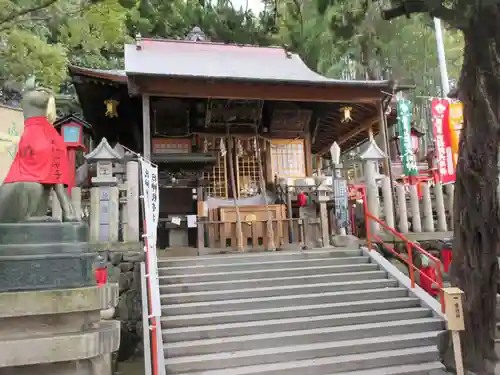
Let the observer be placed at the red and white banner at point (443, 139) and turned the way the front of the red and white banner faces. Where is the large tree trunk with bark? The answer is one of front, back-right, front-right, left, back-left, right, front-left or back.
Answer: front

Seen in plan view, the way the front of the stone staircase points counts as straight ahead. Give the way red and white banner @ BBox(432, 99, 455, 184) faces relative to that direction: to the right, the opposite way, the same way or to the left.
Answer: the same way

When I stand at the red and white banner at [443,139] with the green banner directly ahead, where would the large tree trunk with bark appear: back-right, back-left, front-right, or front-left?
back-left

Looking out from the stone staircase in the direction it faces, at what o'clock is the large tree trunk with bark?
The large tree trunk with bark is roughly at 10 o'clock from the stone staircase.

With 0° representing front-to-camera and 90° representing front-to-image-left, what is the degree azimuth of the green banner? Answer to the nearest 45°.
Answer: approximately 0°

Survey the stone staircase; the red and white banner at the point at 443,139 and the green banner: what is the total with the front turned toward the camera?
3

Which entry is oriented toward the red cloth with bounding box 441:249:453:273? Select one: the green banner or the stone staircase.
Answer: the green banner

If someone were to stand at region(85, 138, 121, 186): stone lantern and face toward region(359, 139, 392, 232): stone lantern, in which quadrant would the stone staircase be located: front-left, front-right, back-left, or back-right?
front-right

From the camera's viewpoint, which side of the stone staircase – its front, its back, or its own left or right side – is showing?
front

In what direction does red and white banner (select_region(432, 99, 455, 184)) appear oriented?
toward the camera

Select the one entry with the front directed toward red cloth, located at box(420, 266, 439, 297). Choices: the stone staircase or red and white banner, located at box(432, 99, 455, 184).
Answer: the red and white banner

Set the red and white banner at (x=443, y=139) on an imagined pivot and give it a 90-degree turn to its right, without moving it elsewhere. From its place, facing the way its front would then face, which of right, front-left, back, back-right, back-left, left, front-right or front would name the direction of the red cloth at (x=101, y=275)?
front-left

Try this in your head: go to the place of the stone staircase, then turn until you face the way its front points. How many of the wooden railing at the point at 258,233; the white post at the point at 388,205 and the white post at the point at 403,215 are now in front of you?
0

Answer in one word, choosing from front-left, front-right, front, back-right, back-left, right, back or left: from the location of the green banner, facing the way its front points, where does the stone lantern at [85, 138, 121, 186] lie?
front-right

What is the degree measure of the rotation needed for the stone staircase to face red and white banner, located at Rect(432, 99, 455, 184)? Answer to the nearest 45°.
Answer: approximately 135° to its left
